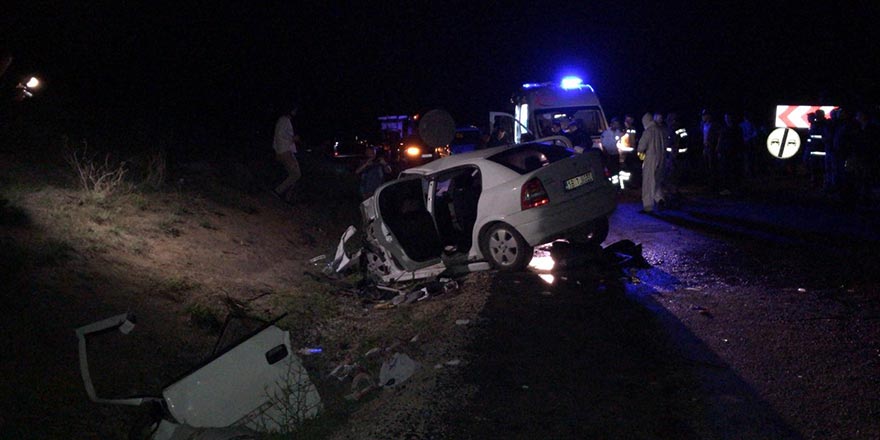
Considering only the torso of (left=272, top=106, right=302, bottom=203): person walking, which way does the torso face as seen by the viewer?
to the viewer's right

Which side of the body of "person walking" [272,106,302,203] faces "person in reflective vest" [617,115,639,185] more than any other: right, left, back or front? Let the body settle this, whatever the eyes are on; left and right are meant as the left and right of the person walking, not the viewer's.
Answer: front

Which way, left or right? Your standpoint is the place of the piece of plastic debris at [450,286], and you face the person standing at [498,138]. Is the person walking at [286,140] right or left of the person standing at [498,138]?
left

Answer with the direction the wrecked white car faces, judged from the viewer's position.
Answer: facing away from the viewer and to the left of the viewer

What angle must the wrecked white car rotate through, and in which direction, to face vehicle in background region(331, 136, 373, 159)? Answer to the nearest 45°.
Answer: approximately 45° to its right

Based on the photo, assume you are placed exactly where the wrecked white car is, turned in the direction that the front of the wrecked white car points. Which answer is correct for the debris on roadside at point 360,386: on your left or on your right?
on your left

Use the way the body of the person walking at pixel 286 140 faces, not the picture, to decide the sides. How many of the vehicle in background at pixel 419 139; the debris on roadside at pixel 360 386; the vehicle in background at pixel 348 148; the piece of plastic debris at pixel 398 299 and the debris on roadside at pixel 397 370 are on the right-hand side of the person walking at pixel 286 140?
3

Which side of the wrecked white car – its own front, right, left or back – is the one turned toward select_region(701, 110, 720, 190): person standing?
right

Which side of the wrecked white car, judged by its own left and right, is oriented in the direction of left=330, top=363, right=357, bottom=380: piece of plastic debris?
left

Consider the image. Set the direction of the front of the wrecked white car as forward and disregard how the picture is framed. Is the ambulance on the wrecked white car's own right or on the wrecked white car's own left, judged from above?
on the wrecked white car's own right

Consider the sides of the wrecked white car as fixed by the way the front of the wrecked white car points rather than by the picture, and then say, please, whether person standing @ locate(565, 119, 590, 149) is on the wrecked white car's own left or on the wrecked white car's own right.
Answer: on the wrecked white car's own right
